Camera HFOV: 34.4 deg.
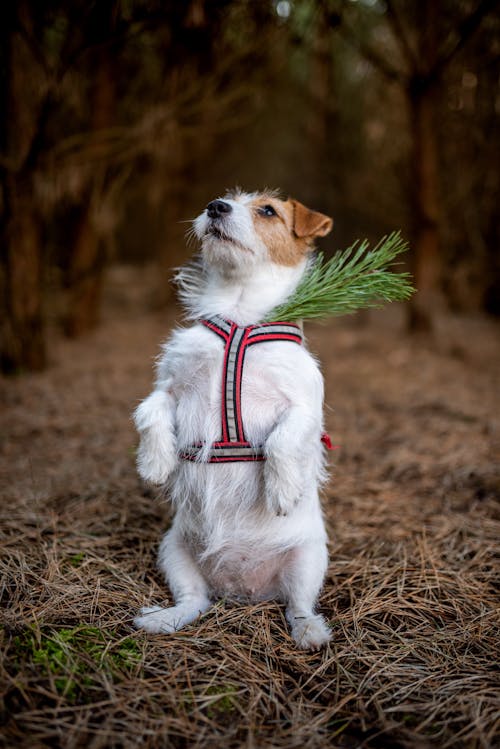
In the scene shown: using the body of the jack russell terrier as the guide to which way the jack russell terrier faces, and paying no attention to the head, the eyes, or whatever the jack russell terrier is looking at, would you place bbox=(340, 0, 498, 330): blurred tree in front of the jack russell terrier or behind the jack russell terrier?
behind

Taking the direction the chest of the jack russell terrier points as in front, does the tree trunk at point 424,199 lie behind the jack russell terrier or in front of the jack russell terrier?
behind

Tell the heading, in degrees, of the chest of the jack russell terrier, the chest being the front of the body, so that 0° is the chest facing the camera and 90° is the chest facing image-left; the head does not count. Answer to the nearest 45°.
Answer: approximately 45°

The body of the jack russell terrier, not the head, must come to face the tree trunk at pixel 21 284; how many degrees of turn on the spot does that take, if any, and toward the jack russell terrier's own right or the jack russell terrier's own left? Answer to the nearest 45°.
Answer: approximately 180°

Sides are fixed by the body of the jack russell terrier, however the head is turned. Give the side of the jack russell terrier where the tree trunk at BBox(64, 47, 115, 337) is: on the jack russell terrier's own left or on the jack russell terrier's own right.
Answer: on the jack russell terrier's own right
